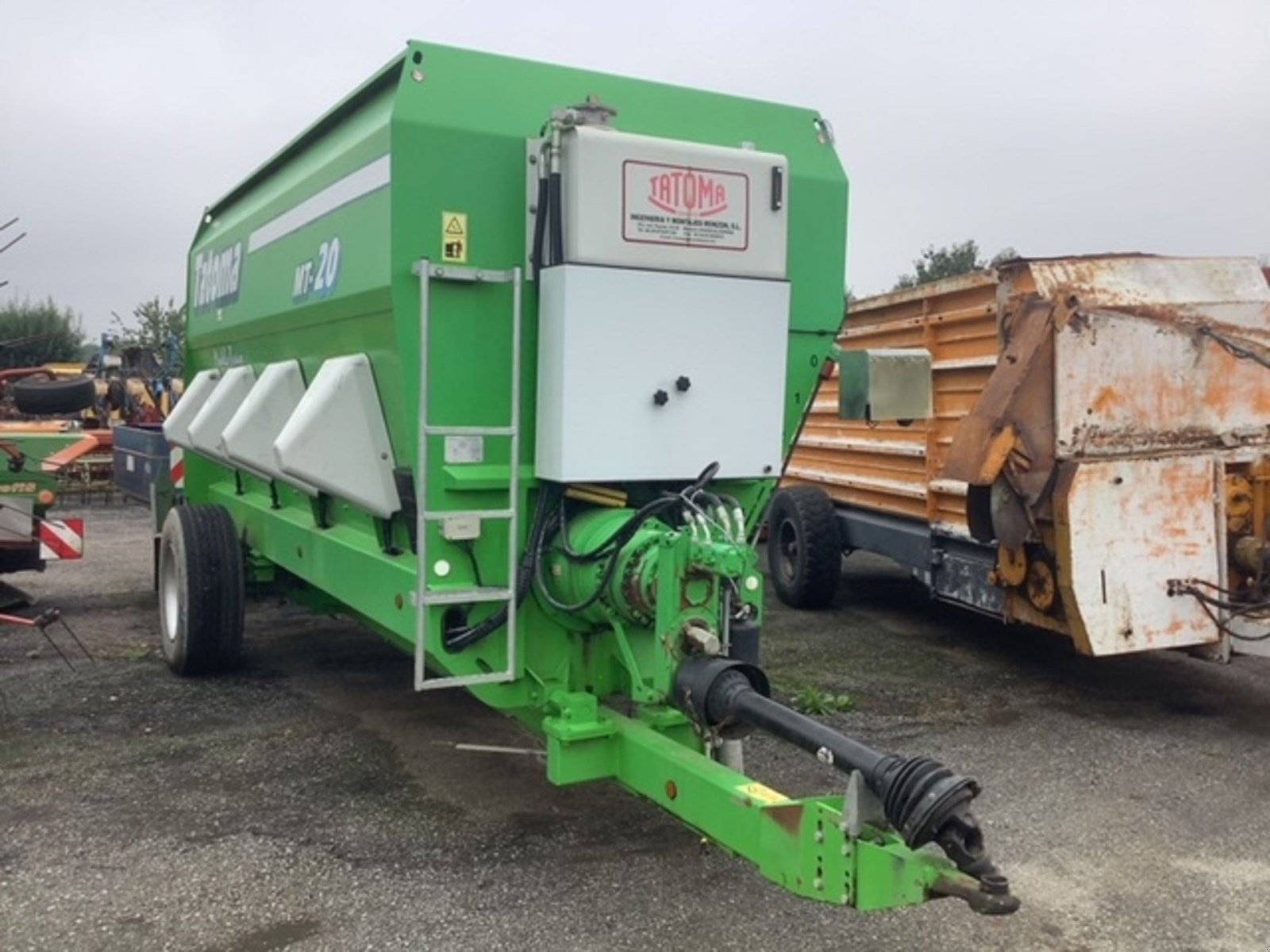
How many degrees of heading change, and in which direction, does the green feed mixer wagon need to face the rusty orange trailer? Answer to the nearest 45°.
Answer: approximately 90° to its left

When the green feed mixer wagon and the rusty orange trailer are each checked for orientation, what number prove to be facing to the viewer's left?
0

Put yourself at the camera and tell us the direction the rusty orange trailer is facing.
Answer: facing the viewer and to the right of the viewer

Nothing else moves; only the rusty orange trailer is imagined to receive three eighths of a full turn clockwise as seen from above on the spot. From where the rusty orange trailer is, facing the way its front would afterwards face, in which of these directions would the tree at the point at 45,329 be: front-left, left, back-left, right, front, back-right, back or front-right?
front-right

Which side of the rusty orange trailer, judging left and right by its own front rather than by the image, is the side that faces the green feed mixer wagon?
right

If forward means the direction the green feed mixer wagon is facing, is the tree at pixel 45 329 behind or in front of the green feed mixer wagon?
behind
